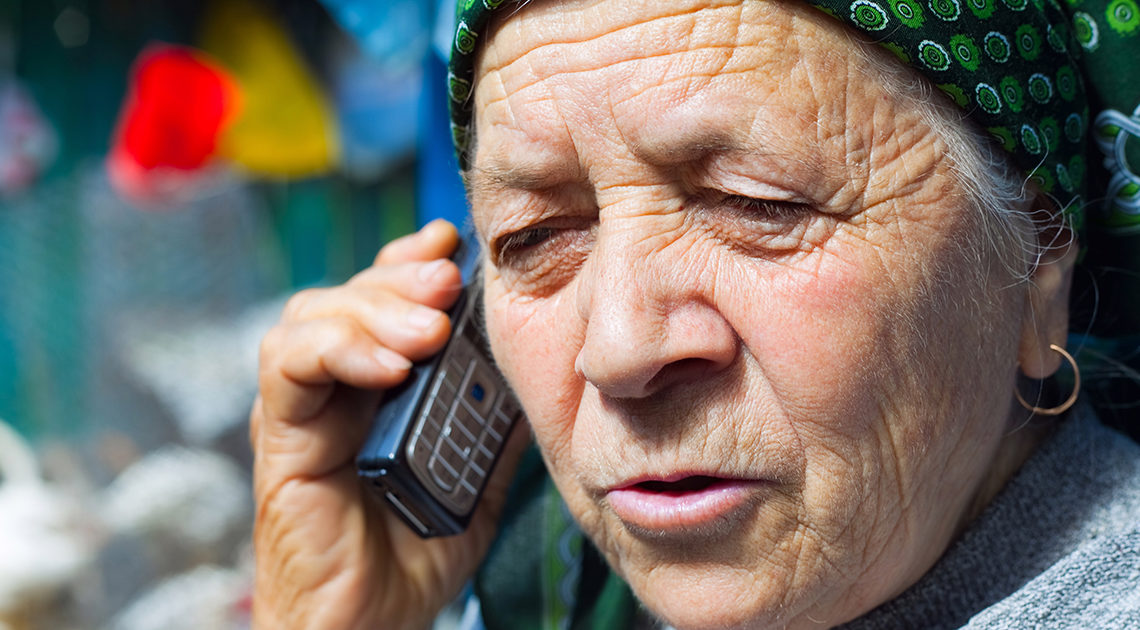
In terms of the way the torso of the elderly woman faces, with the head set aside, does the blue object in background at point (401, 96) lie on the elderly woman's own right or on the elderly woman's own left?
on the elderly woman's own right

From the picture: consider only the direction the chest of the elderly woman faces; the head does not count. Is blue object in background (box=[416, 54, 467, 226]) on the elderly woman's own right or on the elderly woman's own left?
on the elderly woman's own right

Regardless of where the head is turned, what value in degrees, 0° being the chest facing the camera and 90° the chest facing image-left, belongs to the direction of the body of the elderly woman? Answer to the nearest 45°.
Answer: approximately 45°

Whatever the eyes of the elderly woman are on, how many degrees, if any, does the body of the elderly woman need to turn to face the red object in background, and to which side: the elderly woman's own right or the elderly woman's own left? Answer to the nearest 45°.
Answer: approximately 90° to the elderly woman's own right
